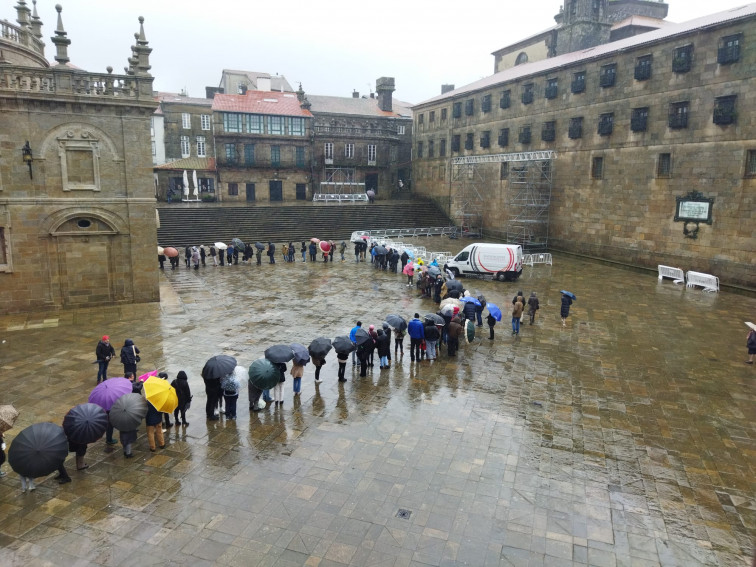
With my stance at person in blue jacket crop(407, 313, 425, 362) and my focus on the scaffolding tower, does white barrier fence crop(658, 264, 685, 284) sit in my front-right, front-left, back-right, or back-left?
front-right

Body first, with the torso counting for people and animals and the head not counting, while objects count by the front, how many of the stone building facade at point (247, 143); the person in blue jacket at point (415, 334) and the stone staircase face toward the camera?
2

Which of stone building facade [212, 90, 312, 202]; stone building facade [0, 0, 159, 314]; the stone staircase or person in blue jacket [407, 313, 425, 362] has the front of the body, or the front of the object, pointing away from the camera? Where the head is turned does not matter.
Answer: the person in blue jacket

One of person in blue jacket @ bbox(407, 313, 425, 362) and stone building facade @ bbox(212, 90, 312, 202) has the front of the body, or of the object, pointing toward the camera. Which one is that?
the stone building facade

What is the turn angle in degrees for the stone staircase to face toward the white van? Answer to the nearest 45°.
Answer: approximately 45° to its left

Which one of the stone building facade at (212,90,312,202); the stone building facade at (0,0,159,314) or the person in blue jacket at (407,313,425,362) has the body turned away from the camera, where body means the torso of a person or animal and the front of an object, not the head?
the person in blue jacket

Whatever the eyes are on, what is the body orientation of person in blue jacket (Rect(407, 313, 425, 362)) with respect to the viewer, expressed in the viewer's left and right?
facing away from the viewer

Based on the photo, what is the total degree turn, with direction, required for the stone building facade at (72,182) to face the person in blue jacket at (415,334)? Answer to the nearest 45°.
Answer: approximately 45° to its left

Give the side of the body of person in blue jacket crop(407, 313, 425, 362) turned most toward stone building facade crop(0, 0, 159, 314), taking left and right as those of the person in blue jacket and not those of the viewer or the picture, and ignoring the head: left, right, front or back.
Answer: left

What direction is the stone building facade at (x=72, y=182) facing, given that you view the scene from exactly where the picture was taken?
facing the viewer

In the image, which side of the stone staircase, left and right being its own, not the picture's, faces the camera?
front

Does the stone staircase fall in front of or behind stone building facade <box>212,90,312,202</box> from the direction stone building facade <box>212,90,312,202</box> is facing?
in front

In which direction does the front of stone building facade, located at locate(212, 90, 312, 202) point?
toward the camera

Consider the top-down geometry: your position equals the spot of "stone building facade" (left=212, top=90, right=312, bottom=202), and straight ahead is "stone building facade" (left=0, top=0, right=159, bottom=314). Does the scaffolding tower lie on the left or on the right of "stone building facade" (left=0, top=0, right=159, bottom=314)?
left

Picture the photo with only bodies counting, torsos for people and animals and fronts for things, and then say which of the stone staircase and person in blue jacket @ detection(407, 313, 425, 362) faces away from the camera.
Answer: the person in blue jacket
